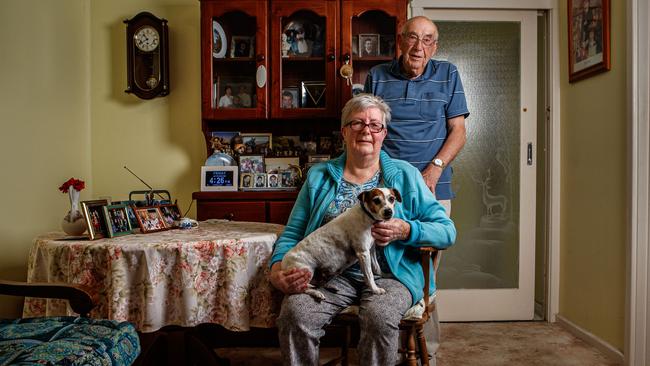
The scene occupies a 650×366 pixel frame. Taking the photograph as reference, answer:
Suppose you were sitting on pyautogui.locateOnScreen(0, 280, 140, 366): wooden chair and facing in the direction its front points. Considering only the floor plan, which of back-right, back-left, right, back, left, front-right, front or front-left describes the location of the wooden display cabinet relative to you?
front-left

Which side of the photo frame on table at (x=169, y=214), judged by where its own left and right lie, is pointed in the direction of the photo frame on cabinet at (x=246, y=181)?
left

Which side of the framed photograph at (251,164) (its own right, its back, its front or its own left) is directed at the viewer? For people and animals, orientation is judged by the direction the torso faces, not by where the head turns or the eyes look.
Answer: front

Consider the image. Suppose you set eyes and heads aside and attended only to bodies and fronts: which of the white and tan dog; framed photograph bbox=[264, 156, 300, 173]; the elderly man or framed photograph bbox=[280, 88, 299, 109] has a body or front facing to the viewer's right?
the white and tan dog

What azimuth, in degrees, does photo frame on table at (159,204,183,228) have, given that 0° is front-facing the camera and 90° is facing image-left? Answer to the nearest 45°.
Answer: approximately 315°

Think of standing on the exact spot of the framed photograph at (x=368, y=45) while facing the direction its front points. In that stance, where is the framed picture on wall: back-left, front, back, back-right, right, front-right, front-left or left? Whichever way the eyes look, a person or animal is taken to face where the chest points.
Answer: left

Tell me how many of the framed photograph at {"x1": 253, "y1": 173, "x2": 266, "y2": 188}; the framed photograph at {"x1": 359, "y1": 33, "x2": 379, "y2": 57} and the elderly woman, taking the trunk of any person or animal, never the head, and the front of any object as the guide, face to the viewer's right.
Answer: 0

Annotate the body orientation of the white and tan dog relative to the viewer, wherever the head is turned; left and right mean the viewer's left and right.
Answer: facing to the right of the viewer

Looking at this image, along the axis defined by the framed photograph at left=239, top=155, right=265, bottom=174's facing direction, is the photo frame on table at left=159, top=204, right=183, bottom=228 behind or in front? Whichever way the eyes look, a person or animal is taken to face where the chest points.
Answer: in front

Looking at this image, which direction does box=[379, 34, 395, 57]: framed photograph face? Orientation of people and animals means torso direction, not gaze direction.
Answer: toward the camera

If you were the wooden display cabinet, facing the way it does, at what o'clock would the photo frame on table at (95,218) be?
The photo frame on table is roughly at 1 o'clock from the wooden display cabinet.

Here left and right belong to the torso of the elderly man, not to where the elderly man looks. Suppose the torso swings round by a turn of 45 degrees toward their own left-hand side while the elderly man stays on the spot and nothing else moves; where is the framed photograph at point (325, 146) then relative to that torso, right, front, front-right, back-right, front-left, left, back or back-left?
back

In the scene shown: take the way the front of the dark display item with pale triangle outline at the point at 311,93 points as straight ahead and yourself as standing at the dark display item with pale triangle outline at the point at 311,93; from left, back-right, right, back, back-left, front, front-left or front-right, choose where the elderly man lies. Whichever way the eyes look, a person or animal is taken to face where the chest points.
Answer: front-left

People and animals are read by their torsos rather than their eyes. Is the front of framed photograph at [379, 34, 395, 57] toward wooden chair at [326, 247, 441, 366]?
yes

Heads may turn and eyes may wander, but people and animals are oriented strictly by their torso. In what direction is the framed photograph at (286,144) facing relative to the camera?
toward the camera
